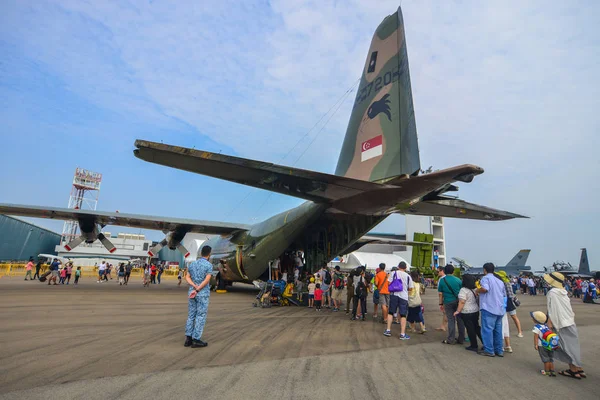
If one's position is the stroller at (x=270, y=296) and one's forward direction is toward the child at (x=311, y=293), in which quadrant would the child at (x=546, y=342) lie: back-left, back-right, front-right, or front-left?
front-right

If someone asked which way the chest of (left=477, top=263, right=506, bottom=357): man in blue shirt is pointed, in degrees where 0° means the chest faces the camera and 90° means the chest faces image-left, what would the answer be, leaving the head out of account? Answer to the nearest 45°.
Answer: approximately 135°

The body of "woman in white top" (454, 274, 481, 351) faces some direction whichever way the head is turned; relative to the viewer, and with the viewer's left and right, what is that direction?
facing away from the viewer and to the left of the viewer

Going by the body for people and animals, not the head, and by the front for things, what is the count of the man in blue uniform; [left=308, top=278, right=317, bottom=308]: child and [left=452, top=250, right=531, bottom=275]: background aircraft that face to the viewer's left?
1

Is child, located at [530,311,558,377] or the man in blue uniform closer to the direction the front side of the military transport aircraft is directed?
the man in blue uniform

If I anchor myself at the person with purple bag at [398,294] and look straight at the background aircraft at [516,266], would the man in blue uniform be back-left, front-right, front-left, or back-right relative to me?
back-left

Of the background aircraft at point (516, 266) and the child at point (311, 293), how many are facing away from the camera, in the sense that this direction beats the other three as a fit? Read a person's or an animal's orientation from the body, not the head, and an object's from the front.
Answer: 1

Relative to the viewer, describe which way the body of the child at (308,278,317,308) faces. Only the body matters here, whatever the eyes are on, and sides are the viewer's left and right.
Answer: facing away from the viewer

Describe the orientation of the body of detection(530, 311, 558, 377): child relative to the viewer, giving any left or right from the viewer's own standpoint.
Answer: facing away from the viewer and to the left of the viewer

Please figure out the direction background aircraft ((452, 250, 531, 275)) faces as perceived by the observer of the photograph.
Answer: facing to the left of the viewer

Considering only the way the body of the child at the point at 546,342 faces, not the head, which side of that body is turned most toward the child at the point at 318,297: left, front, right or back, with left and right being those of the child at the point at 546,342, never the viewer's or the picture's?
front

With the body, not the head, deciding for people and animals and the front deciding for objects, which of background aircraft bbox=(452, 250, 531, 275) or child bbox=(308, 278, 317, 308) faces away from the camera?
the child
